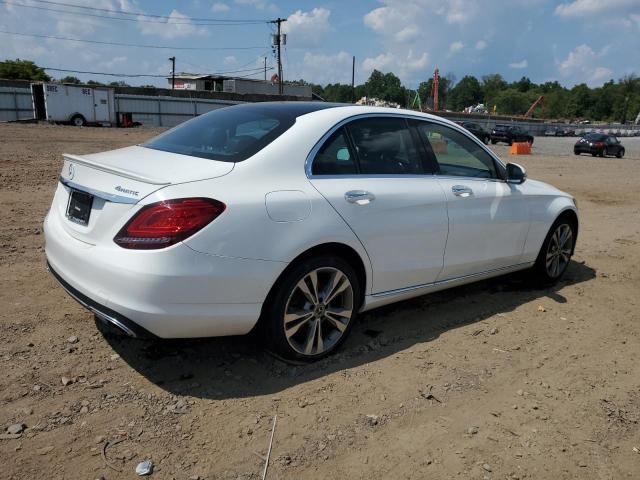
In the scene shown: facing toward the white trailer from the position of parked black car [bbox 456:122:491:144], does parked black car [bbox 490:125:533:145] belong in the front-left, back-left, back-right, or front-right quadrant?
back-right

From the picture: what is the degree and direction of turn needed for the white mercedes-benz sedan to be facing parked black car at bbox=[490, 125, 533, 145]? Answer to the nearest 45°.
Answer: approximately 45° to its left

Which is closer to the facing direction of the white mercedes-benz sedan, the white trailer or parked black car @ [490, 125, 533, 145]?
the parked black car

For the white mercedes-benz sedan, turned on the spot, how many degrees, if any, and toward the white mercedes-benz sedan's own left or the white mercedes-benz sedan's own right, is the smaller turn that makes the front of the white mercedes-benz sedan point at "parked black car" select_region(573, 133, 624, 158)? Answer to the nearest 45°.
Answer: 0° — it already faces it

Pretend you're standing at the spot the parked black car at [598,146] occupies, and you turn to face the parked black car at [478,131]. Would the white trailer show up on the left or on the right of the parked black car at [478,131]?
left

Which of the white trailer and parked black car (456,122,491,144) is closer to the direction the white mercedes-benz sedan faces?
the parked black car

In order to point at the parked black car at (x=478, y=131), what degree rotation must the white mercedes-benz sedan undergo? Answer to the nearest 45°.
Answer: approximately 45° to its left

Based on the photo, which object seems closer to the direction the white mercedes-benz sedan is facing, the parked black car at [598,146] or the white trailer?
the parked black car

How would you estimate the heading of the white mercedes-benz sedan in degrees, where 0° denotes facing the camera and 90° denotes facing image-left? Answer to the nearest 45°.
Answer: approximately 225°

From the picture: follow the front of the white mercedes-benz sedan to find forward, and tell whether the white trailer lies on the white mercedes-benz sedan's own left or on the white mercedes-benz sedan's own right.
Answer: on the white mercedes-benz sedan's own left
